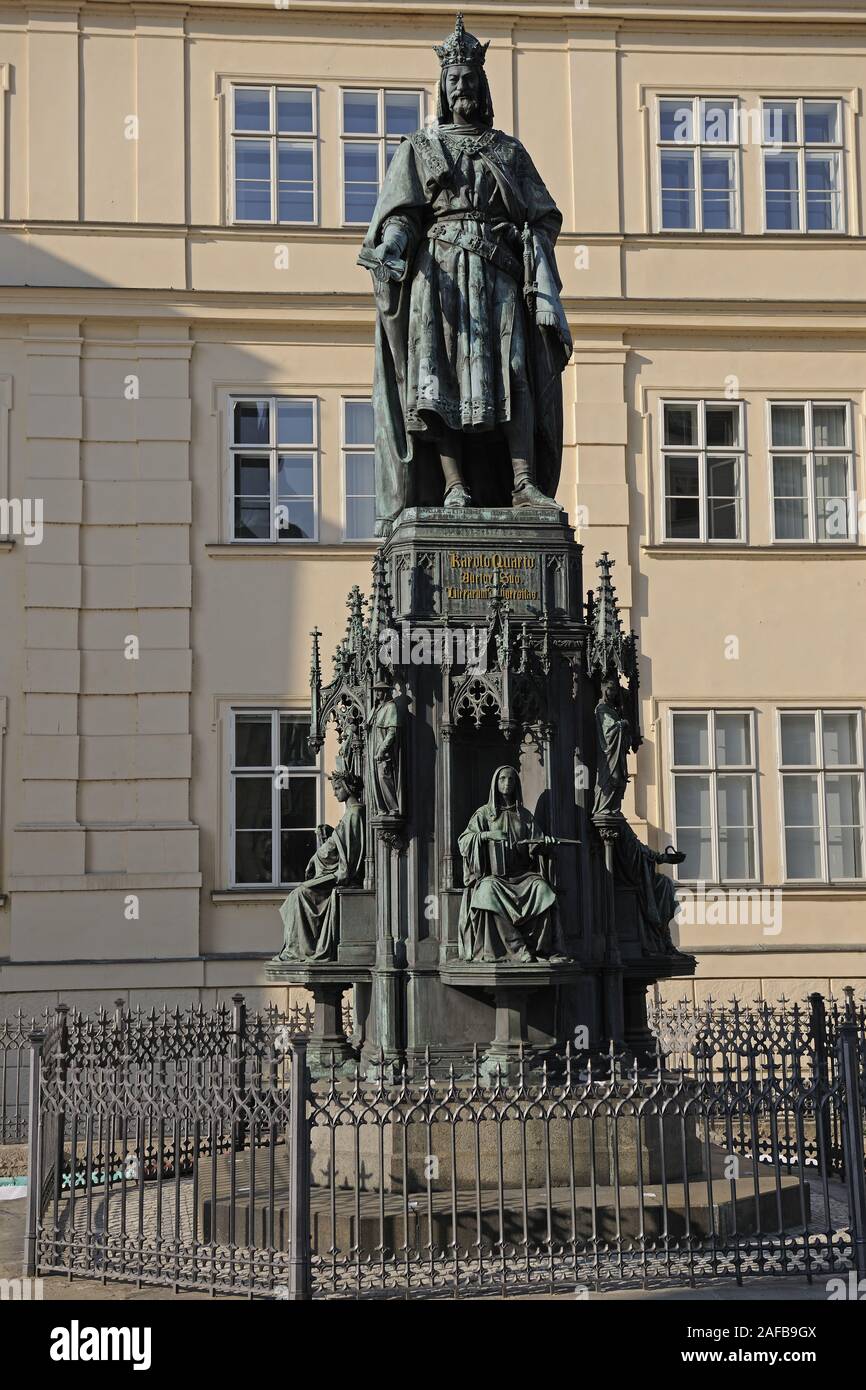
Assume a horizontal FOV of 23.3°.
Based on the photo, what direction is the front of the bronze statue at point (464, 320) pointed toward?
toward the camera
